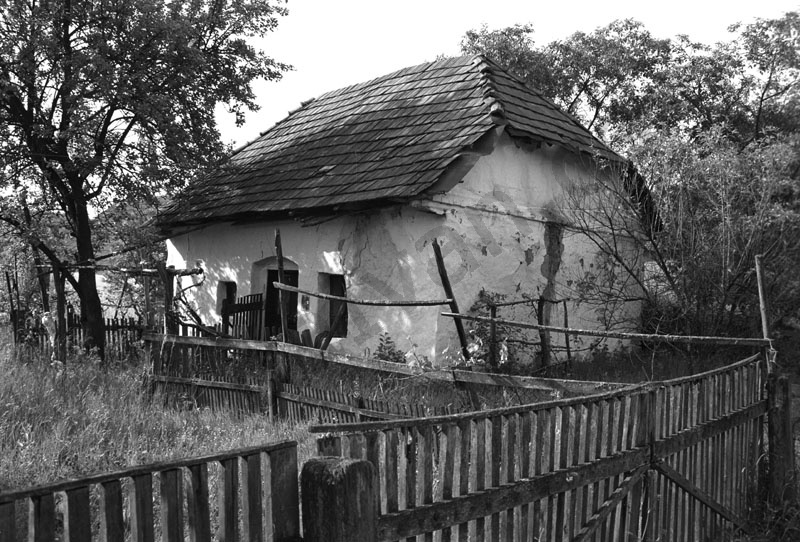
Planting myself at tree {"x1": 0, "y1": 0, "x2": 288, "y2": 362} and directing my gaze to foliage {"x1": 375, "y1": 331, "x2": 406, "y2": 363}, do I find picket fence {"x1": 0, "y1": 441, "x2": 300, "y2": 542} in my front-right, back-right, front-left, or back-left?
front-right

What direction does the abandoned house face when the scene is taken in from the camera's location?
facing the viewer and to the left of the viewer

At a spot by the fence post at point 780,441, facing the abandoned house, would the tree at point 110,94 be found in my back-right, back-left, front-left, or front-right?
front-left

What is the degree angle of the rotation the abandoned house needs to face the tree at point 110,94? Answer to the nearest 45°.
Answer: approximately 45° to its right

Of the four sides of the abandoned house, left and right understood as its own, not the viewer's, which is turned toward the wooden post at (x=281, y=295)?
front

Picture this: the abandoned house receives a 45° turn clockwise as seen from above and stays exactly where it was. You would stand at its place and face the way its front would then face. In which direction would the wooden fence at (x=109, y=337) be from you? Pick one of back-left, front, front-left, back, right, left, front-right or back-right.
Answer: front

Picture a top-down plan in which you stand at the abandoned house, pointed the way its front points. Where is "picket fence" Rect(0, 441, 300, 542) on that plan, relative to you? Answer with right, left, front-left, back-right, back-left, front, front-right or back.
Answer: front-left
